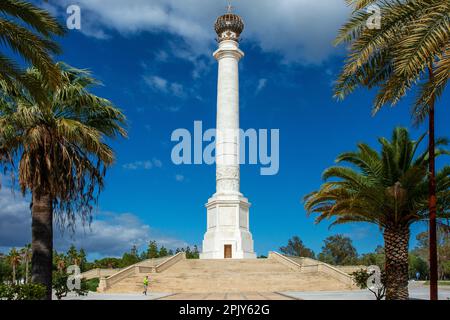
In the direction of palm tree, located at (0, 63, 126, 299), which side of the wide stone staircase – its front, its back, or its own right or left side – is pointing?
front

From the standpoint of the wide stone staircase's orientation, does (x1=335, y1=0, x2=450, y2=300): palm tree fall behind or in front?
in front

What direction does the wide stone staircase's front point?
toward the camera

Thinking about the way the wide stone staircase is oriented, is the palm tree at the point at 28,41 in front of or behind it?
in front

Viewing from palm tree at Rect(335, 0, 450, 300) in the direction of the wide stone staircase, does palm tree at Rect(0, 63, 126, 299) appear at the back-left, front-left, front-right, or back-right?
front-left
